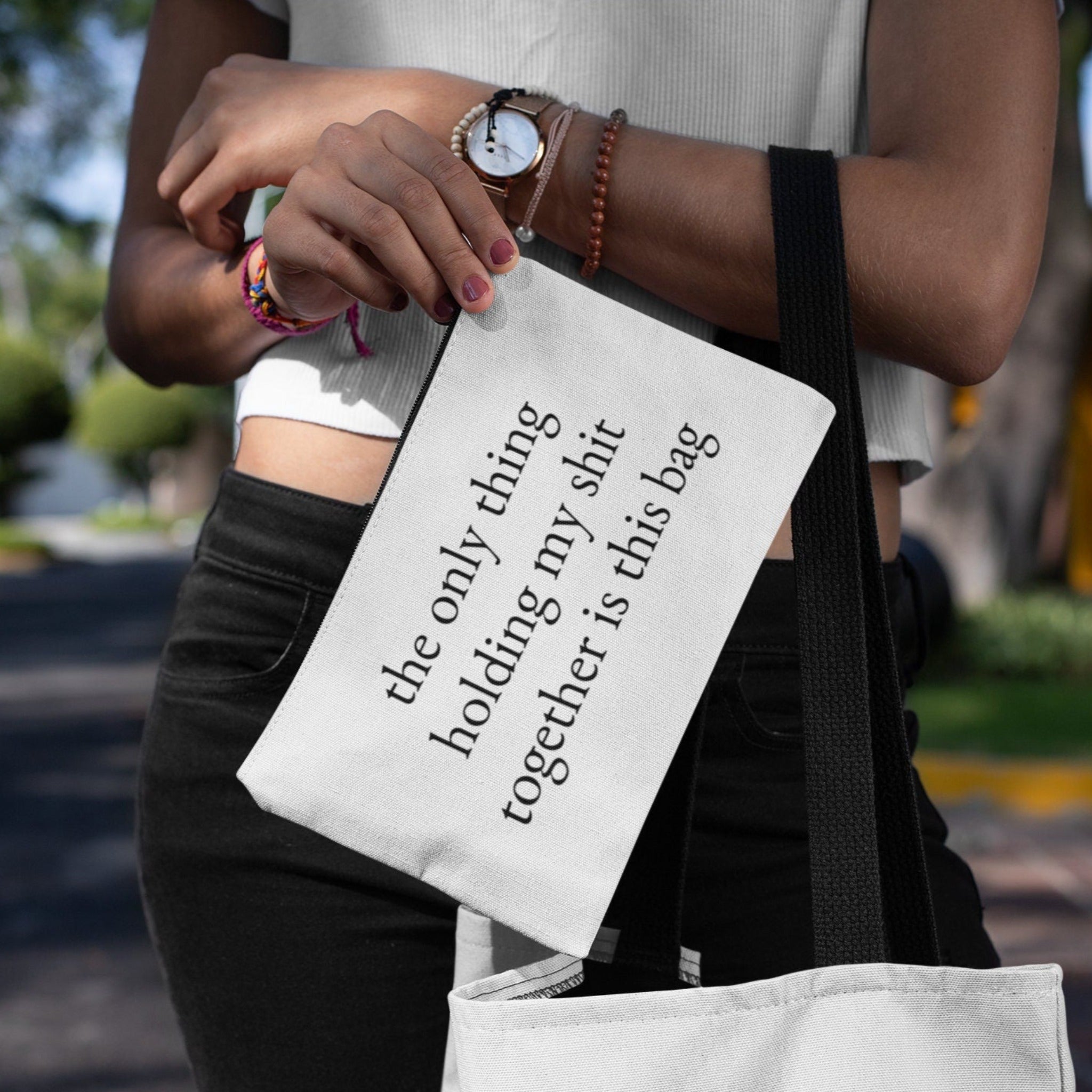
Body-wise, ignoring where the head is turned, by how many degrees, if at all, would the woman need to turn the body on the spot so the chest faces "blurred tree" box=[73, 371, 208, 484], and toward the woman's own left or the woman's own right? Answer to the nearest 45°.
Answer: approximately 180°

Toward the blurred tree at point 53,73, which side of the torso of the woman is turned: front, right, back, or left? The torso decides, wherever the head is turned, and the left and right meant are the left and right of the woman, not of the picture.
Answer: back

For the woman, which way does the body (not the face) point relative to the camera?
toward the camera

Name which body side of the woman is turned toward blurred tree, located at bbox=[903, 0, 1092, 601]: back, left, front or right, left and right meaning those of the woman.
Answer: back
